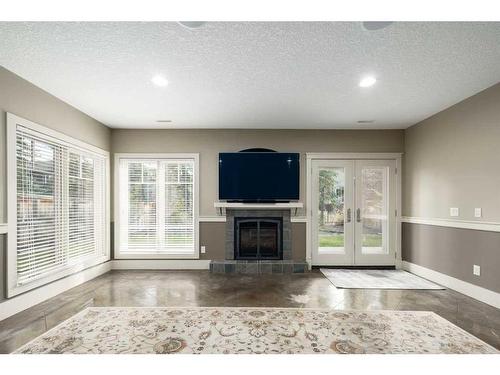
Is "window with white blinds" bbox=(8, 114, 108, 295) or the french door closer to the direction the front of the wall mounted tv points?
the window with white blinds

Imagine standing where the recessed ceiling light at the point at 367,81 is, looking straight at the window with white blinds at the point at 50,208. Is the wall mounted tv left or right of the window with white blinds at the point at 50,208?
right

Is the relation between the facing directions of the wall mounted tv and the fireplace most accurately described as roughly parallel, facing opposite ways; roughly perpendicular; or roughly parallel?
roughly parallel

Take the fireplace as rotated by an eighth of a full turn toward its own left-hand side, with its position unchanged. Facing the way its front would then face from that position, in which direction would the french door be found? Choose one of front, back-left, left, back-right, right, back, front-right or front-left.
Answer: front-left

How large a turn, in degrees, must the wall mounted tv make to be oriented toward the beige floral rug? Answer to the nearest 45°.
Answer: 0° — it already faces it

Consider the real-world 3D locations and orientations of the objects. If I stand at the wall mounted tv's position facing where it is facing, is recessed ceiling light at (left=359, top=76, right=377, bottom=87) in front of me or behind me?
in front

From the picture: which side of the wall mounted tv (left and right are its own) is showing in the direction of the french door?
left

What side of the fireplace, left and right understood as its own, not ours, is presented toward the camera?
front

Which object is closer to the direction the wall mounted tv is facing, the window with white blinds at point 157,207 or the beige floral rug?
the beige floral rug

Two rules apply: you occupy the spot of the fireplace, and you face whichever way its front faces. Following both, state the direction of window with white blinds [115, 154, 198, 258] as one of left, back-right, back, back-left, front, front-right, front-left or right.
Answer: right

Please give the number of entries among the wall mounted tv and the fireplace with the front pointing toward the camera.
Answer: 2
